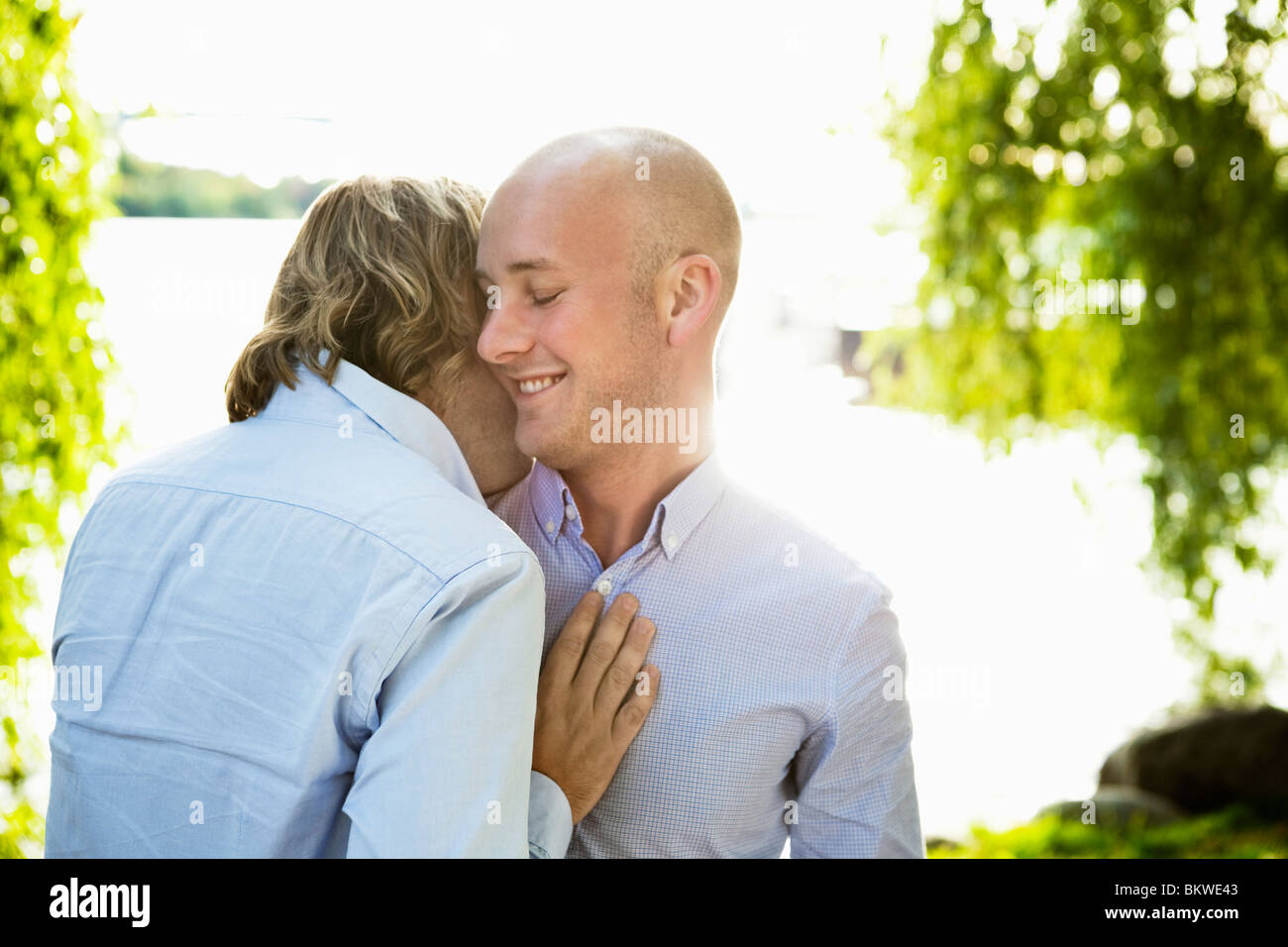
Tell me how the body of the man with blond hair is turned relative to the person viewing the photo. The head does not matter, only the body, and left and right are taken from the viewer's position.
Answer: facing away from the viewer and to the right of the viewer

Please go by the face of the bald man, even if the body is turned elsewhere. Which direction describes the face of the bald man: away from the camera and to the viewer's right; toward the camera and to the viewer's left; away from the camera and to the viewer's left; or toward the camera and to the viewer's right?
toward the camera and to the viewer's left

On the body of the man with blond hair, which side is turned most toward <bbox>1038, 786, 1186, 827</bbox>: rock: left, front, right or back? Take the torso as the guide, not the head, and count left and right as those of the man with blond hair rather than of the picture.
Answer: front

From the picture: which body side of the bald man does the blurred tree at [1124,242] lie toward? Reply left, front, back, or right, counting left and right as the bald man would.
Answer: back

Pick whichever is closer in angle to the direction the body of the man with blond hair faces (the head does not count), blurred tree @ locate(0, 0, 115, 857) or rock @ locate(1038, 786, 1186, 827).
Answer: the rock

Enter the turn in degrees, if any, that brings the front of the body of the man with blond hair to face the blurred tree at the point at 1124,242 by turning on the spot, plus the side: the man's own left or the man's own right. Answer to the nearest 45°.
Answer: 0° — they already face it

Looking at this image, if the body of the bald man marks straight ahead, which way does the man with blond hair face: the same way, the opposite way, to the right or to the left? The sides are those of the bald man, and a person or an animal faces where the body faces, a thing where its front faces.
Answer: the opposite way

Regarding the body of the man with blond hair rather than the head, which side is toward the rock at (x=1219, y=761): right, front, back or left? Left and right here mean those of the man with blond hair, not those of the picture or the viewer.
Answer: front

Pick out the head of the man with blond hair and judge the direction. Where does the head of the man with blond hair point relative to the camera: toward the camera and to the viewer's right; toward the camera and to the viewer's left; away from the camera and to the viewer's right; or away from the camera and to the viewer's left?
away from the camera and to the viewer's right

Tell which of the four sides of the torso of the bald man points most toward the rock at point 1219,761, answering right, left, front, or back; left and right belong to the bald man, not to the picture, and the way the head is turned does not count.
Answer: back
